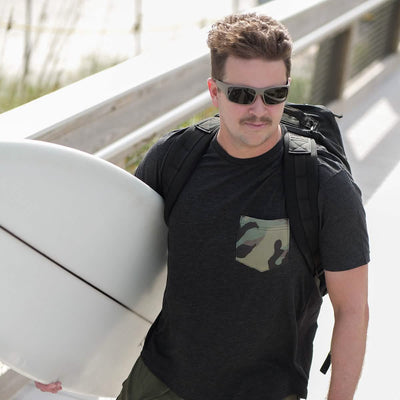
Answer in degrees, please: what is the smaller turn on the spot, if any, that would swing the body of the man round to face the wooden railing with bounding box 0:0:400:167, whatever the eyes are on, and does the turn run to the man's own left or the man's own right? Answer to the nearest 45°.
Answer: approximately 180°

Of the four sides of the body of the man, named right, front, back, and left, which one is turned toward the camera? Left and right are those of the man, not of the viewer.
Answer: front
